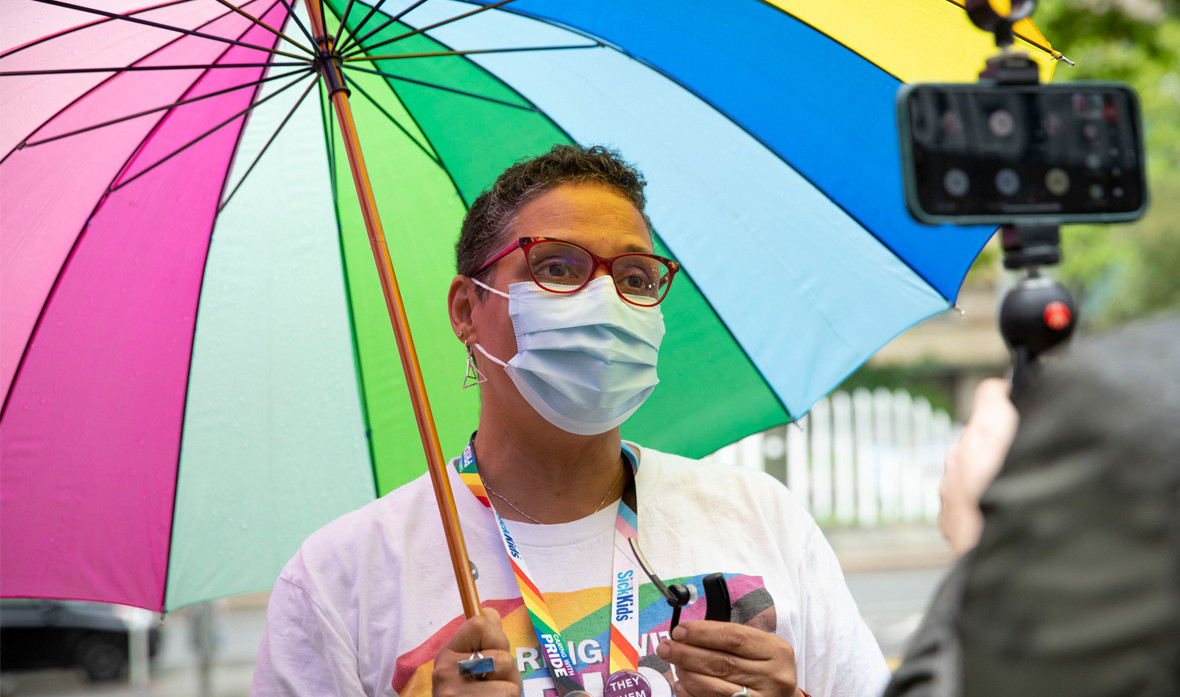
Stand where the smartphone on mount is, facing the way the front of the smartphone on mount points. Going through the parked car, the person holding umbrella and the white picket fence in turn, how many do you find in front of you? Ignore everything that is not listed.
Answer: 0

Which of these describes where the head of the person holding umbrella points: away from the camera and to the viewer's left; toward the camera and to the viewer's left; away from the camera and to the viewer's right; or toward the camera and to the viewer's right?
toward the camera and to the viewer's right

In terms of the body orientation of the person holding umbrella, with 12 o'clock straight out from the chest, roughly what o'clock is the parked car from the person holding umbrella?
The parked car is roughly at 5 o'clock from the person holding umbrella.

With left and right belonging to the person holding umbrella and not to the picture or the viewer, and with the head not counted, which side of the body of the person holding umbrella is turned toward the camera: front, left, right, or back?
front

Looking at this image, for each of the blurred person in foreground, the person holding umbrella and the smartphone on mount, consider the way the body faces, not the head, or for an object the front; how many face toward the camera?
2

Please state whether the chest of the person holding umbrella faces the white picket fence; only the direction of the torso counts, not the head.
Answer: no

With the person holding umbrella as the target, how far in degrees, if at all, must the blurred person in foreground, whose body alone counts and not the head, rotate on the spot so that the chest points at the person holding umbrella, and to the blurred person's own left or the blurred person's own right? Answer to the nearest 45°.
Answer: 0° — they already face them

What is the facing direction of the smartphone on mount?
toward the camera

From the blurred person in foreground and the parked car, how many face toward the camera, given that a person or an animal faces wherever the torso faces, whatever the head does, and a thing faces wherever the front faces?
0

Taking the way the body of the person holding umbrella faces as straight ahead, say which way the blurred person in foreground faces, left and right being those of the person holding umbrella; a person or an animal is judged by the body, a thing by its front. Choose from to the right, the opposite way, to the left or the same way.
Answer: the opposite way

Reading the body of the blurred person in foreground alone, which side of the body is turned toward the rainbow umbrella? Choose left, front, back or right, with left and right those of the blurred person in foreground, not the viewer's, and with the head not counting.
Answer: front

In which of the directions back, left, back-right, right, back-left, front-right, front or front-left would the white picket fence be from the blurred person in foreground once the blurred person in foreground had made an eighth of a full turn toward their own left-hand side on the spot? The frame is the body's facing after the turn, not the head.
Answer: right
